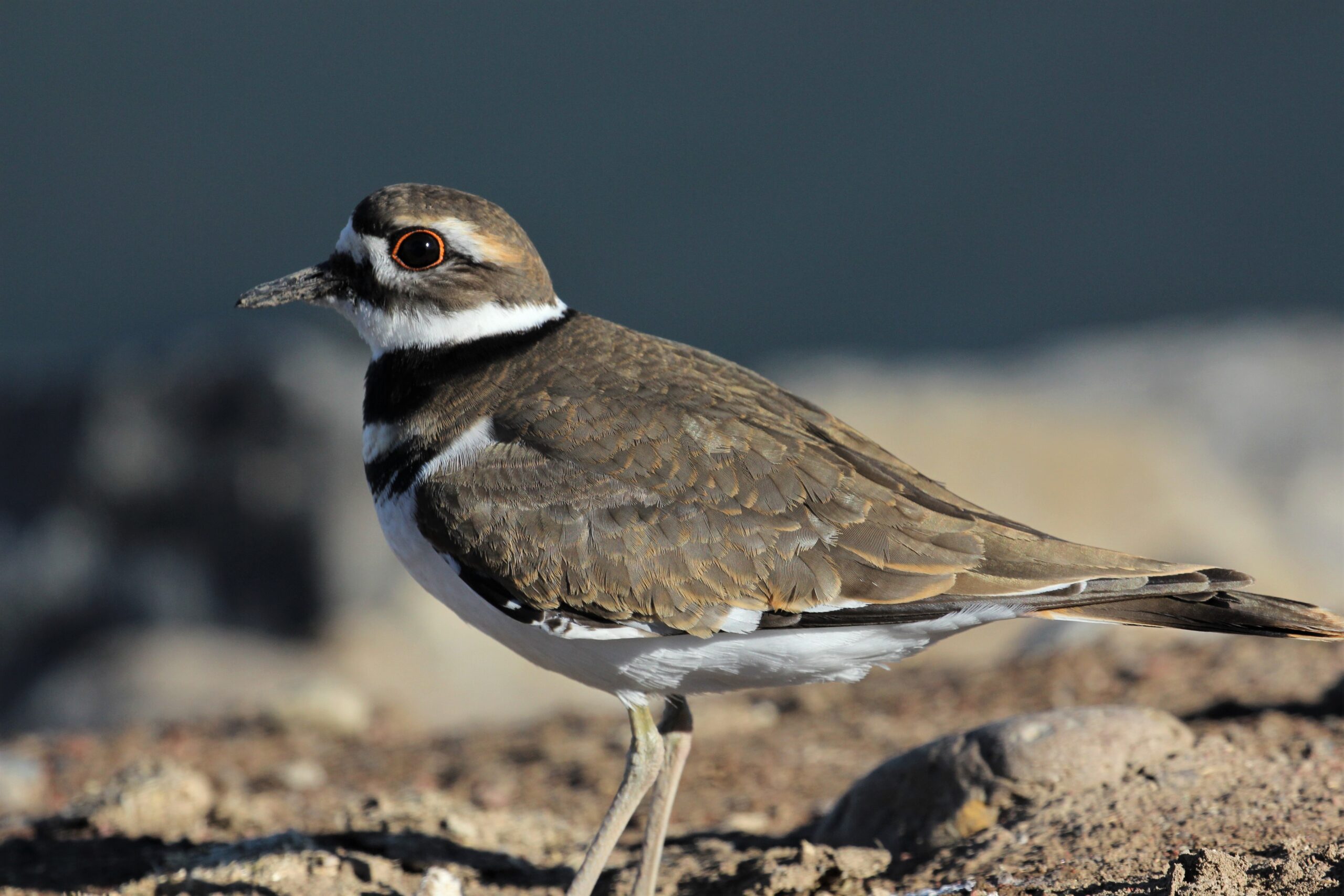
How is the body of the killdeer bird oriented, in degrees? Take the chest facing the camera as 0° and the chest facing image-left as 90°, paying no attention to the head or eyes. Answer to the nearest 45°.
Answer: approximately 90°

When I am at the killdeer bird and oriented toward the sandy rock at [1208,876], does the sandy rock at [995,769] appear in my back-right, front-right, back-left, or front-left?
front-left

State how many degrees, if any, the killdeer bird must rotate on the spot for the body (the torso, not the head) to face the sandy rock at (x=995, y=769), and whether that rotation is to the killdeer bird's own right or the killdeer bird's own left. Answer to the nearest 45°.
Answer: approximately 135° to the killdeer bird's own right

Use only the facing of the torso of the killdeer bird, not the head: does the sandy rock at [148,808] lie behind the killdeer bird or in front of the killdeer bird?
in front

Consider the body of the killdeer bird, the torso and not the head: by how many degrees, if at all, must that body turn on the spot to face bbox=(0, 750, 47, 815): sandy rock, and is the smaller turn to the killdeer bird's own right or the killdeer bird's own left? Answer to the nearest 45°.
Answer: approximately 45° to the killdeer bird's own right

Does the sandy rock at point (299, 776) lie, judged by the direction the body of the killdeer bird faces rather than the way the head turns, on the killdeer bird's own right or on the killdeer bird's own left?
on the killdeer bird's own right

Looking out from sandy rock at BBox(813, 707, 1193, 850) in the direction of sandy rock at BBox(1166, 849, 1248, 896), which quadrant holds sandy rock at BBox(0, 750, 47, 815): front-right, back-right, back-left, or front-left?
back-right

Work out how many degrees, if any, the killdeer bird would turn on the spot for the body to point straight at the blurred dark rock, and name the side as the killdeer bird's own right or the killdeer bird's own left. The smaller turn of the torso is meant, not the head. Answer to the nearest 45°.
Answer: approximately 45° to the killdeer bird's own right

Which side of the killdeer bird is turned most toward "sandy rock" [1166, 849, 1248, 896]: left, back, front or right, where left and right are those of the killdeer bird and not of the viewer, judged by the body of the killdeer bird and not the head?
back
